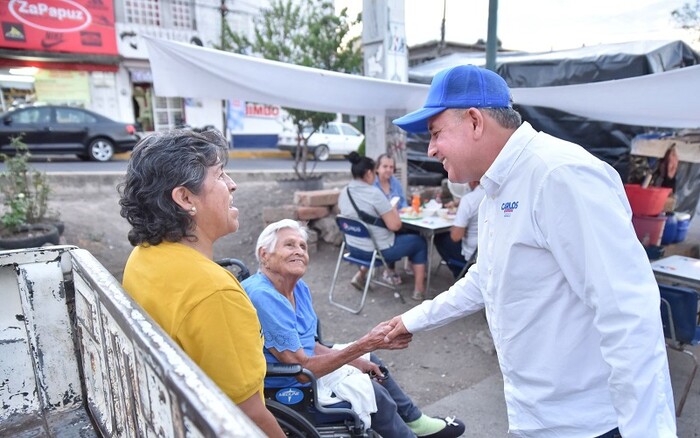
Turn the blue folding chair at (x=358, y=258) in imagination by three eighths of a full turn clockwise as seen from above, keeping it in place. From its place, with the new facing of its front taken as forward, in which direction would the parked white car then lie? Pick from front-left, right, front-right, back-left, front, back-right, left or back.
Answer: back

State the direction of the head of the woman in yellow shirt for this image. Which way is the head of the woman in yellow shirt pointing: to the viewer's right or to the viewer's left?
to the viewer's right

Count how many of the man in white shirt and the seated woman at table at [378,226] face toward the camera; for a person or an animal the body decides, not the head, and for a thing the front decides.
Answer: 0

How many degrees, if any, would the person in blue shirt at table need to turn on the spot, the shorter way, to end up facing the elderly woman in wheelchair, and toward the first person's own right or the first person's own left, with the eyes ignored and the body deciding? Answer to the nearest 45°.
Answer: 0° — they already face them

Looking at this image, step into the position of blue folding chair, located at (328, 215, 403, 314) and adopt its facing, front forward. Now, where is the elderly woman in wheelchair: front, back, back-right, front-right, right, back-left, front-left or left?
back-right

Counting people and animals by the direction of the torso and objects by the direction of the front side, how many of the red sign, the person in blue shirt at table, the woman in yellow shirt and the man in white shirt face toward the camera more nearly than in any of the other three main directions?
2

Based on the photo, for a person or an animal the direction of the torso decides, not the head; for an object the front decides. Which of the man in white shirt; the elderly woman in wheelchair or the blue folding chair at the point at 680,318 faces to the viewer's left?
the man in white shirt

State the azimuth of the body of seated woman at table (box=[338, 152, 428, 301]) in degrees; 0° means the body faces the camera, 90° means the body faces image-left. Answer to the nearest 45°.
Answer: approximately 225°

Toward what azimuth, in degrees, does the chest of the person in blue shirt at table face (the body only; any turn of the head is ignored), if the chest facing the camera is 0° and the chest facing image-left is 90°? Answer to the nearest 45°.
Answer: approximately 0°
